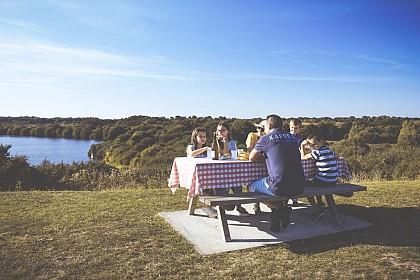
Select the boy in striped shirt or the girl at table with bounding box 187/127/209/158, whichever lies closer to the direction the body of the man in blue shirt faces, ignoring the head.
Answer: the girl at table

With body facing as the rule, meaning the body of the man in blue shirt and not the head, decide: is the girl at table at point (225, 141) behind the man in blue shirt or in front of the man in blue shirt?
in front

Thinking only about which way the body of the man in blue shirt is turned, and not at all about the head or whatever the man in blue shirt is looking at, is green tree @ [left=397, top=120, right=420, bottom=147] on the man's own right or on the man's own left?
on the man's own right

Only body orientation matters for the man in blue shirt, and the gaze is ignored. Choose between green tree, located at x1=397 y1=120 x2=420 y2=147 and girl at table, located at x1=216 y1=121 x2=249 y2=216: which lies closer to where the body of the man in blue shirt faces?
the girl at table

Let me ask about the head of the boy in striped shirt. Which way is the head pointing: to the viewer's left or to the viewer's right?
to the viewer's left

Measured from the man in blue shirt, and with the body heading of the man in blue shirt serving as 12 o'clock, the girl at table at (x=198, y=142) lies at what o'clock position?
The girl at table is roughly at 12 o'clock from the man in blue shirt.

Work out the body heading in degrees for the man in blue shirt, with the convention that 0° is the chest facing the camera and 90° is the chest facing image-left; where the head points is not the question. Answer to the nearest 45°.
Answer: approximately 135°

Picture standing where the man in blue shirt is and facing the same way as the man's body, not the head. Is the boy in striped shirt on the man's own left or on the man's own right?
on the man's own right

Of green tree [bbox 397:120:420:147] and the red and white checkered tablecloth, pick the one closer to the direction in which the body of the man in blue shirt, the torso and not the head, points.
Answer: the red and white checkered tablecloth

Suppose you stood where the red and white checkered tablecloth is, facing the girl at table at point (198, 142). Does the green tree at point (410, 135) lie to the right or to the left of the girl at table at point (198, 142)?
right
